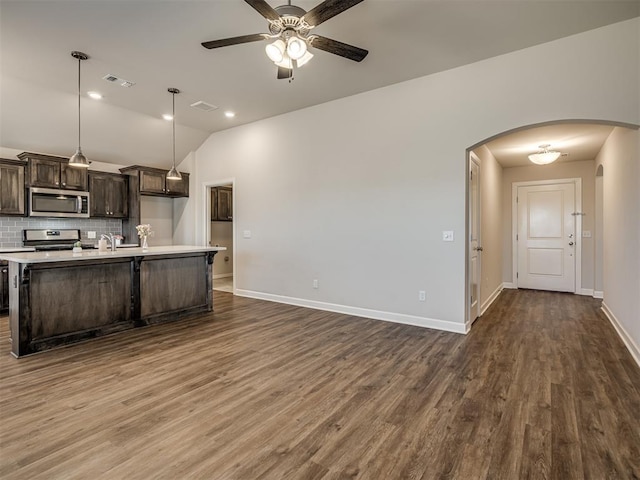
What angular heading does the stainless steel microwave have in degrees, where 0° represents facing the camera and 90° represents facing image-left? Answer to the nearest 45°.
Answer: approximately 0°

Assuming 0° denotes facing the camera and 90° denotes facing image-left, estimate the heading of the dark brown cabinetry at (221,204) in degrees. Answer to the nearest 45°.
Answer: approximately 315°

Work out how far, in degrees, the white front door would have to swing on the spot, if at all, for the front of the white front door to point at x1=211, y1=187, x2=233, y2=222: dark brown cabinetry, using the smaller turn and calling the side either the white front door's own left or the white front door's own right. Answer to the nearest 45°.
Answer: approximately 45° to the white front door's own right

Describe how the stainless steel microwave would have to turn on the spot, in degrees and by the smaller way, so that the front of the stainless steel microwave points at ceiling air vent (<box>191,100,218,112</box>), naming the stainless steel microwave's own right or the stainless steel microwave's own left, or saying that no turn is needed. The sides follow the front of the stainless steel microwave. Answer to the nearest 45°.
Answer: approximately 45° to the stainless steel microwave's own left

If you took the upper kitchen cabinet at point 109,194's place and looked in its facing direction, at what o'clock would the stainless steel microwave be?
The stainless steel microwave is roughly at 2 o'clock from the upper kitchen cabinet.

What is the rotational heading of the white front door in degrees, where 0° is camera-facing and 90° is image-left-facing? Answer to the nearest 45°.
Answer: approximately 0°

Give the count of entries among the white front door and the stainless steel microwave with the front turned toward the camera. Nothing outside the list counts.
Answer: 2
